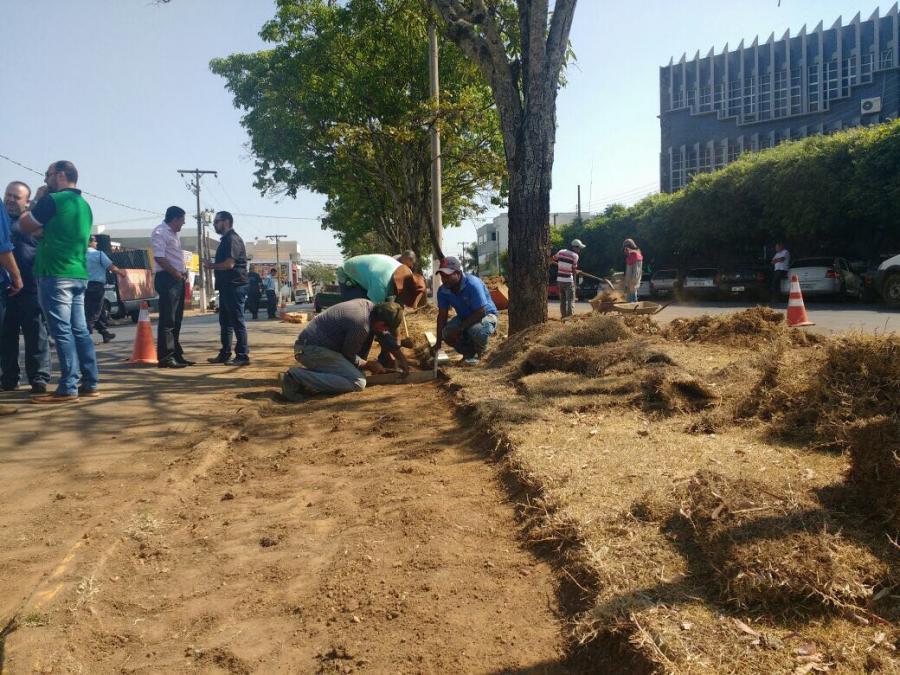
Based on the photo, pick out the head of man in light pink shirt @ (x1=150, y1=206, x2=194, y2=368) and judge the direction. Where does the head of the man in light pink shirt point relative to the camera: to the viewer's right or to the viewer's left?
to the viewer's right

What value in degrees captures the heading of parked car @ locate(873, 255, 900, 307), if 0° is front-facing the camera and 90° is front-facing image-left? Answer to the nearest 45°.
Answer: approximately 45°

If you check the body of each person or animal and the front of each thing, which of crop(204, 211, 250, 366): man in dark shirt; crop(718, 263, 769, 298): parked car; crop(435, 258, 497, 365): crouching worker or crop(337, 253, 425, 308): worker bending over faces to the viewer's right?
the worker bending over

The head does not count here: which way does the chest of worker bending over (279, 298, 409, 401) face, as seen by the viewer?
to the viewer's right

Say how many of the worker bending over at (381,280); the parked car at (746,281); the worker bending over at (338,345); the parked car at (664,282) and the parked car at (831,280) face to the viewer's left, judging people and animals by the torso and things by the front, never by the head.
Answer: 0

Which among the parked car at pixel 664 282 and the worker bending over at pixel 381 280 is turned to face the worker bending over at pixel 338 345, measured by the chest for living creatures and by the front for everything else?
the parked car

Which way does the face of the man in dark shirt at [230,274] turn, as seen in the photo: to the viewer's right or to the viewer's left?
to the viewer's left

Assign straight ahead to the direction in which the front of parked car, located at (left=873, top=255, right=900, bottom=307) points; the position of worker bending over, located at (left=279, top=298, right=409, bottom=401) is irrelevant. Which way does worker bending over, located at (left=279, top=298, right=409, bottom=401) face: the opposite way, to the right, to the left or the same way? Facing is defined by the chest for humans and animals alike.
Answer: the opposite way

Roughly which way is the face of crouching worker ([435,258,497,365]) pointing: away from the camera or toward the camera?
toward the camera
